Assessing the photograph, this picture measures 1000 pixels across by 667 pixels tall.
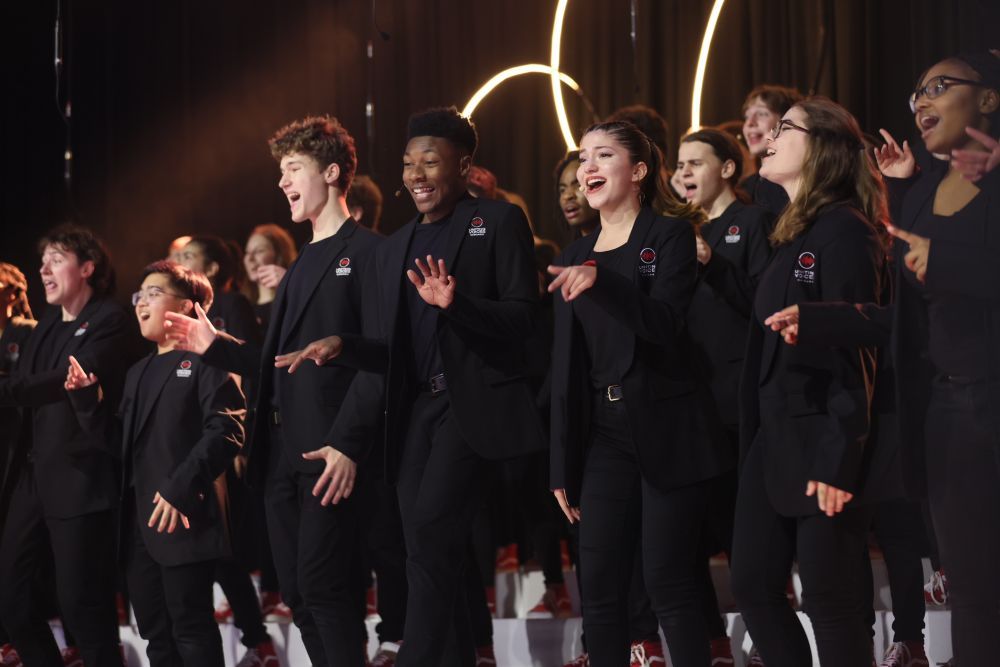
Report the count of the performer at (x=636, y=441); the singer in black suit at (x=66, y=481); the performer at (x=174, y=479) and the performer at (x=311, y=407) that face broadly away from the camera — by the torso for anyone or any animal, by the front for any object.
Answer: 0

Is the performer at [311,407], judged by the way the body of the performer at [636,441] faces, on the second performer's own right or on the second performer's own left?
on the second performer's own right

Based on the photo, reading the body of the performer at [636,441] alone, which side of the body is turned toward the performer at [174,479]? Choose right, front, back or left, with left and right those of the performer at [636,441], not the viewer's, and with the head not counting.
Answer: right

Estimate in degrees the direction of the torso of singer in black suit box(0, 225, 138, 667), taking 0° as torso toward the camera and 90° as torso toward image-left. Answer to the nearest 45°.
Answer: approximately 45°

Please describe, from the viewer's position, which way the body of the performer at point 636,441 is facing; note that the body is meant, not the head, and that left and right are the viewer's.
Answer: facing the viewer and to the left of the viewer

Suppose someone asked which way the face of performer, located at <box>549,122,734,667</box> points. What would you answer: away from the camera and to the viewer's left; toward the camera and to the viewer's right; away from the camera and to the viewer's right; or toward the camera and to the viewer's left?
toward the camera and to the viewer's left

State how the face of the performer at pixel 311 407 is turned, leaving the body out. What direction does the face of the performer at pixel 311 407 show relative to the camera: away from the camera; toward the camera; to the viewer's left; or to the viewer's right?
to the viewer's left

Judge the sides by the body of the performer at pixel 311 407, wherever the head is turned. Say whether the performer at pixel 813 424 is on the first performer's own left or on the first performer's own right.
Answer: on the first performer's own left

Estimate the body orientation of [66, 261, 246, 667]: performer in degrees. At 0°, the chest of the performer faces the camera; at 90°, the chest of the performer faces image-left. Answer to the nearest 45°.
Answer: approximately 45°

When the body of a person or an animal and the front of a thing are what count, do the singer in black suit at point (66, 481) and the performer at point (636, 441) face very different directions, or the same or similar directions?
same or similar directions

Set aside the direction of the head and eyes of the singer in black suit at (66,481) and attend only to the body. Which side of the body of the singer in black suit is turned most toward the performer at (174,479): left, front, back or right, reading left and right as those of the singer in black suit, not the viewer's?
left

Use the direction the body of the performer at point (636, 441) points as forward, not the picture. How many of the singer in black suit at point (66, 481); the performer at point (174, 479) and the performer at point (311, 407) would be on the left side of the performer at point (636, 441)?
0

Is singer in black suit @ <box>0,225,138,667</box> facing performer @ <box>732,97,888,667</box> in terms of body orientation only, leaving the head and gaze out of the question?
no

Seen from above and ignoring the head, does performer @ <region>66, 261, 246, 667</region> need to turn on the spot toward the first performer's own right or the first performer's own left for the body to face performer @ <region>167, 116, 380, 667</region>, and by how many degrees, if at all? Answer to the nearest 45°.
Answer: approximately 90° to the first performer's own left

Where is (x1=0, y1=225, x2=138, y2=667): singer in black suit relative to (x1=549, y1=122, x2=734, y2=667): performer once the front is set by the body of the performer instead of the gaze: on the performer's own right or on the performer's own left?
on the performer's own right

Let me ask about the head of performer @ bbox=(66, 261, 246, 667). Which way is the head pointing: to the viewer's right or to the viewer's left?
to the viewer's left

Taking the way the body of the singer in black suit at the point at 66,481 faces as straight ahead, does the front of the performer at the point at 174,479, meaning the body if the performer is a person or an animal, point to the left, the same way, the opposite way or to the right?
the same way

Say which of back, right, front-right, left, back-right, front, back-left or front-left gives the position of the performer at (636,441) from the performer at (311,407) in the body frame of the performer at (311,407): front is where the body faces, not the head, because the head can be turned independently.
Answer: left

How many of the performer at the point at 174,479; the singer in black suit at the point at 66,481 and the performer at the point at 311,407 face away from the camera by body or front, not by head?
0
